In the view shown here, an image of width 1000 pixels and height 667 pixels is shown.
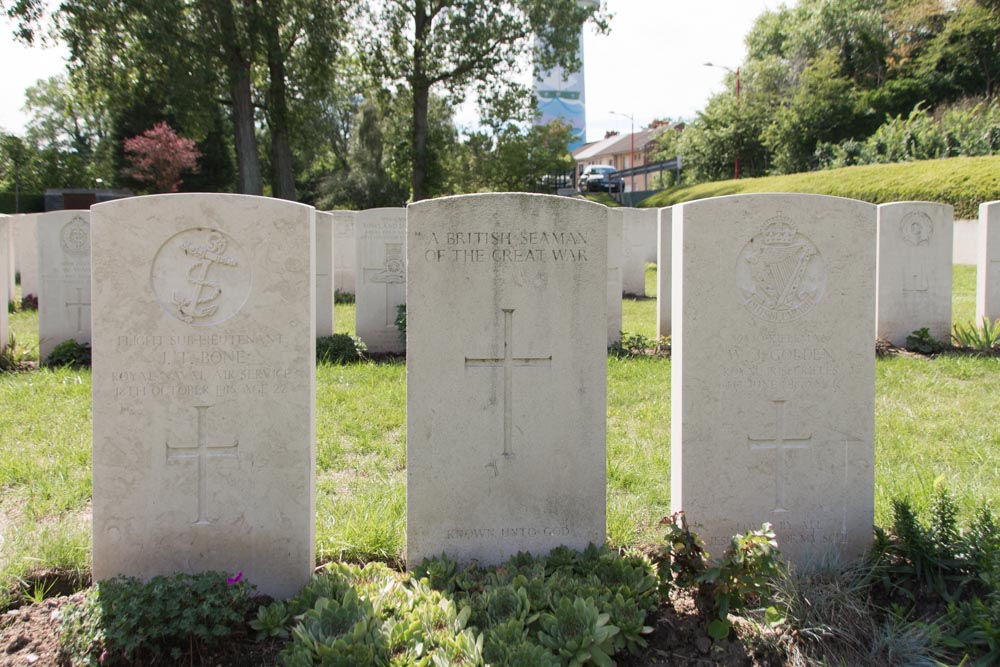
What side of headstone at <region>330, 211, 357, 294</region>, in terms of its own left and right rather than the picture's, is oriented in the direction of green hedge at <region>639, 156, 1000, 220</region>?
left

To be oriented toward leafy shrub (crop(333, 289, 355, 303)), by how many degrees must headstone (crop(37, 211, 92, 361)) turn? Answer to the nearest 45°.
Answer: approximately 135° to its left

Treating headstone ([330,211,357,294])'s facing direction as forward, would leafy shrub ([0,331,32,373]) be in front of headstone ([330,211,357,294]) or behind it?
in front

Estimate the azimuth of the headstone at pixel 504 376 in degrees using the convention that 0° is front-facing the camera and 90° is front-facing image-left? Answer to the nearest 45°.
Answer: approximately 0°

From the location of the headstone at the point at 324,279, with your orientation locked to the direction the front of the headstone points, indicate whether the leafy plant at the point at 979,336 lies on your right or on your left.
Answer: on your left

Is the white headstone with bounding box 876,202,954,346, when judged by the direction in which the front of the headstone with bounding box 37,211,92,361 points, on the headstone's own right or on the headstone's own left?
on the headstone's own left

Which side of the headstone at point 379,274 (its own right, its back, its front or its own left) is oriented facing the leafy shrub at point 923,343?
left

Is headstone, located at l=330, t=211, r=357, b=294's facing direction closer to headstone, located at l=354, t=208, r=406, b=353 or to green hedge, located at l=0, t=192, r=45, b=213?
the headstone

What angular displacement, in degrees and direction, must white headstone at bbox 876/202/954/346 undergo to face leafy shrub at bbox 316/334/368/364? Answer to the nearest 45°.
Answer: approximately 45° to its right

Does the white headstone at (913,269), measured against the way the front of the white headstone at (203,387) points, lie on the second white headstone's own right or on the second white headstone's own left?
on the second white headstone's own left

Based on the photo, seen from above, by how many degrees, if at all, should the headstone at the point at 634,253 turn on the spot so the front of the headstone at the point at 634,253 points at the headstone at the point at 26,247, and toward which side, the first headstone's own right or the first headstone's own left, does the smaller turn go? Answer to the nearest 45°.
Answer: approximately 90° to the first headstone's own right

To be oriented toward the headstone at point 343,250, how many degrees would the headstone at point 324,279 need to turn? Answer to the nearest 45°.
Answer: approximately 180°

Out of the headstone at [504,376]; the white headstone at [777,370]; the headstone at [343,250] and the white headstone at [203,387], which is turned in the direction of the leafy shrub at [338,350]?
the headstone at [343,250]

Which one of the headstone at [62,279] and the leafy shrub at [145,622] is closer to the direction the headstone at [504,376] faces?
the leafy shrub
